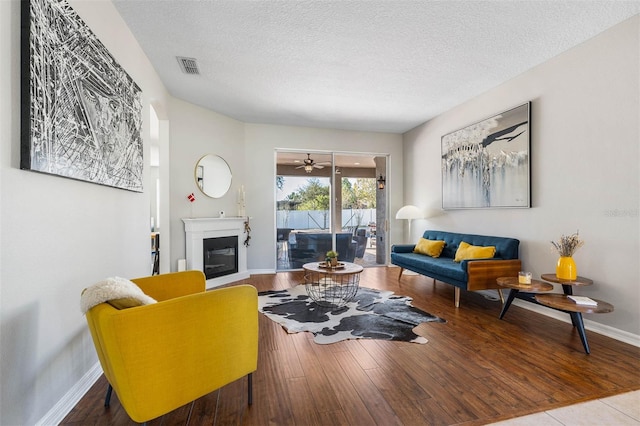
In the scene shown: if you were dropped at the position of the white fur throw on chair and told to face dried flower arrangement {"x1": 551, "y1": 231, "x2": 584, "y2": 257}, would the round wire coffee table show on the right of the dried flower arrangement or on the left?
left

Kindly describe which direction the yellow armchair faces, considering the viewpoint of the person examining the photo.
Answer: facing away from the viewer and to the right of the viewer

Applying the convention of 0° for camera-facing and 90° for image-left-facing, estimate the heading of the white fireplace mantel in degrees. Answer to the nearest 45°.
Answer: approximately 315°

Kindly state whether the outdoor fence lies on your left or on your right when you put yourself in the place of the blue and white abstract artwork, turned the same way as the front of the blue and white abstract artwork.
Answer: on your right

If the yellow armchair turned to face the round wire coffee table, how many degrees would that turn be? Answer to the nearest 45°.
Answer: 0° — it already faces it

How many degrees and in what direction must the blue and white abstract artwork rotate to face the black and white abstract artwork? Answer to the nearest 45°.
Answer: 0° — it already faces it

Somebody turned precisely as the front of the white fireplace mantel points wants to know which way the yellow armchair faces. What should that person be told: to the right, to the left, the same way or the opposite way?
to the left

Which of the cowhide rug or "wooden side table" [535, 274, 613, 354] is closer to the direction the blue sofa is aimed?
the cowhide rug
